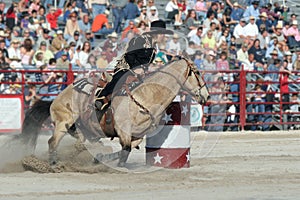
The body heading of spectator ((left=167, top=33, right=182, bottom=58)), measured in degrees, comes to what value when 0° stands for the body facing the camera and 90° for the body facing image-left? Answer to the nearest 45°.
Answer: approximately 0°

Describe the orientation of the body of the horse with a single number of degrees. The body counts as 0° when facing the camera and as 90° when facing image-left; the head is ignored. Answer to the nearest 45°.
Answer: approximately 270°

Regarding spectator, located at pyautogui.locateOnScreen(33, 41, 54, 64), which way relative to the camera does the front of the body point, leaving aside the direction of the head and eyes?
toward the camera

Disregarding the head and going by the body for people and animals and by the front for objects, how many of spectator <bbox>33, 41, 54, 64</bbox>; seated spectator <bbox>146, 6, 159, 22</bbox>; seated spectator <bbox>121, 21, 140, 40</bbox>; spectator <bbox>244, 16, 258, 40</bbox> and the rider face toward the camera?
4

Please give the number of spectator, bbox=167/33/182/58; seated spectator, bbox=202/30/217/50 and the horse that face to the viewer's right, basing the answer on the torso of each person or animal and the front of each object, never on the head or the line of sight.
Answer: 1

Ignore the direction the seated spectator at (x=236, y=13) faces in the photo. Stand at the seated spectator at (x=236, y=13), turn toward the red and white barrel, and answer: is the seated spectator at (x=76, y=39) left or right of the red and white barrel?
right

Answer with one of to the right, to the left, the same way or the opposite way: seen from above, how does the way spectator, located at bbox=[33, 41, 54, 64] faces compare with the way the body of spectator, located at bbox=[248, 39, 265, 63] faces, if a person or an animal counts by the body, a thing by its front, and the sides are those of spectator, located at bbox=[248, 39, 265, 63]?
the same way

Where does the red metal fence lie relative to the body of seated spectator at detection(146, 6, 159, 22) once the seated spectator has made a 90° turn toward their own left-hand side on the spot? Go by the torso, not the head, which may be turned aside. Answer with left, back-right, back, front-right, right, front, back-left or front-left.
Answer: front-right

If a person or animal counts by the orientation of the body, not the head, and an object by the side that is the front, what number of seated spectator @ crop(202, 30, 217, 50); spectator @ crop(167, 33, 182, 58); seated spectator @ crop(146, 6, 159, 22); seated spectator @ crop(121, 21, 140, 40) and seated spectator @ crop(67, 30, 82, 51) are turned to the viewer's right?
0

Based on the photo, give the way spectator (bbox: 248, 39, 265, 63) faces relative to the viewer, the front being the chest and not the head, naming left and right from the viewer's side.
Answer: facing the viewer

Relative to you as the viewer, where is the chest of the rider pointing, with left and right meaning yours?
facing to the right of the viewer

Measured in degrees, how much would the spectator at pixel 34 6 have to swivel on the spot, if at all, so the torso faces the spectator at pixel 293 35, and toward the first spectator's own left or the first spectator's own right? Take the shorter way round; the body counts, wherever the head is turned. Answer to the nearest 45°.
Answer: approximately 135° to the first spectator's own left

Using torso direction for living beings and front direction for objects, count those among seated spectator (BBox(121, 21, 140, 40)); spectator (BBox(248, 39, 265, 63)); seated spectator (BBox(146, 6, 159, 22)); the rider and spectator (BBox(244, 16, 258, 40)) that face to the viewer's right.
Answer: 1

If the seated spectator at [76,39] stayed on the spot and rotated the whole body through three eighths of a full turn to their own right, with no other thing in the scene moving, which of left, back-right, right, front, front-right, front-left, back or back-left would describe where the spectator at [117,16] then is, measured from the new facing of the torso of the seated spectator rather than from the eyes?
right

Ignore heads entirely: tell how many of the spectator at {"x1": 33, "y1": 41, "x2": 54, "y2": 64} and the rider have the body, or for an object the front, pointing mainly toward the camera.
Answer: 1

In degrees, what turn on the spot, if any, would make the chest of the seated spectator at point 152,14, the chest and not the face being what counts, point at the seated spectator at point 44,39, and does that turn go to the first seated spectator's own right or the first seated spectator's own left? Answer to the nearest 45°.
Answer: approximately 45° to the first seated spectator's own right

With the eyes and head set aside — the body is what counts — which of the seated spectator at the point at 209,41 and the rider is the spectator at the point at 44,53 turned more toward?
the rider

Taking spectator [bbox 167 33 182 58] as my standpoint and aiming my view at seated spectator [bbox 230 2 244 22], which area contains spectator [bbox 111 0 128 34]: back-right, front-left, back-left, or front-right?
front-left

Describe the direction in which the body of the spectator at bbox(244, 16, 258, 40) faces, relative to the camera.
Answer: toward the camera
